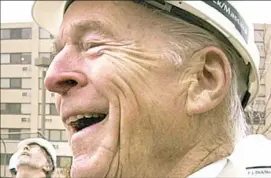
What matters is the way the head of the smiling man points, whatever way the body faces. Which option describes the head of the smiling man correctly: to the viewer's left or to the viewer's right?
to the viewer's left
